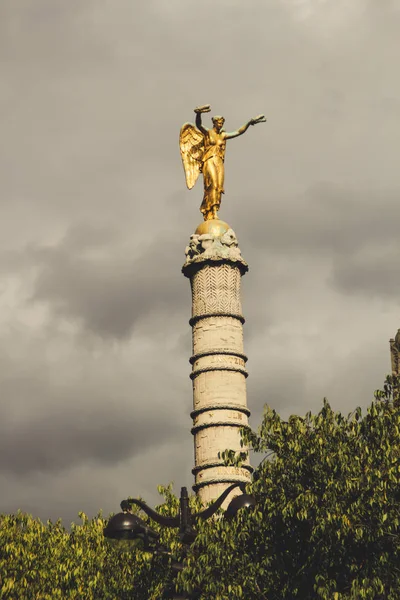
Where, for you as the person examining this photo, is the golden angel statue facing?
facing the viewer and to the right of the viewer
